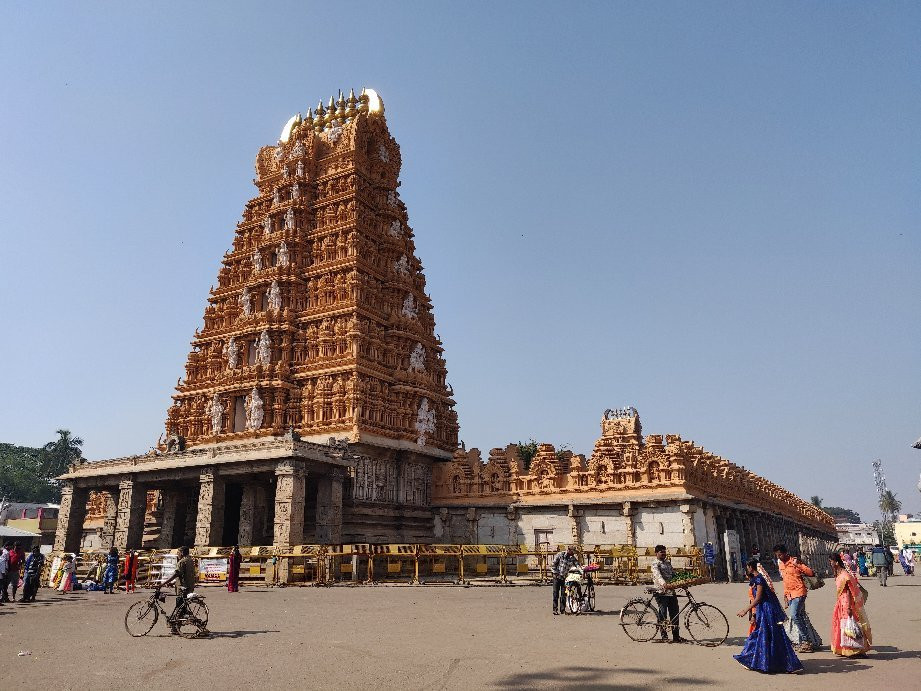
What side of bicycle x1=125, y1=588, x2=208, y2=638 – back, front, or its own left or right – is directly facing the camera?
left

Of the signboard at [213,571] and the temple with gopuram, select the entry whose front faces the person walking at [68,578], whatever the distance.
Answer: the temple with gopuram

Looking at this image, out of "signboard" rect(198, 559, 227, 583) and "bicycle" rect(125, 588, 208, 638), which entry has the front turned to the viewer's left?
the bicycle

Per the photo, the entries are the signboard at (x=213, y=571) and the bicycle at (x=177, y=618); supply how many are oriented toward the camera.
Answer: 1

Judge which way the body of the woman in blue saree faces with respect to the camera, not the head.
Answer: to the viewer's left

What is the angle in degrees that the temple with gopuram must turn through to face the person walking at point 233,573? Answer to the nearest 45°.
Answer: approximately 45° to its left

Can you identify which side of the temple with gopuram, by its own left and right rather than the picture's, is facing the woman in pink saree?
left

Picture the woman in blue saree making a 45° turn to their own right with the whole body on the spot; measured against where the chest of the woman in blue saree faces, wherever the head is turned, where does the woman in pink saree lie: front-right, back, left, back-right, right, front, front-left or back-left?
right

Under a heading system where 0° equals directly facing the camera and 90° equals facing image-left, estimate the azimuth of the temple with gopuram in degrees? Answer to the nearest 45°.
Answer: approximately 45°

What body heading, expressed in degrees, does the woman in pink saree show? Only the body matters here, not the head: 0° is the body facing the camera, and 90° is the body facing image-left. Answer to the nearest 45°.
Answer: approximately 90°
